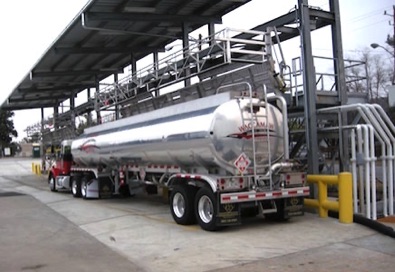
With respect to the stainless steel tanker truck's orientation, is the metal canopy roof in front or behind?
in front

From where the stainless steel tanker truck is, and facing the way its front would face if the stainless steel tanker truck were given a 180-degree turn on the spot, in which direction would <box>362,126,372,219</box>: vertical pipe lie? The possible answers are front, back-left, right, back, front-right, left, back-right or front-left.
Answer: front-left

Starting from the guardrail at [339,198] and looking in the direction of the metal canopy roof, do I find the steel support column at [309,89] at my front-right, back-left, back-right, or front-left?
front-right

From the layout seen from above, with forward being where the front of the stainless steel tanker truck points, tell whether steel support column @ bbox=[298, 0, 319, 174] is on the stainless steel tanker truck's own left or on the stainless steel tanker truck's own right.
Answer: on the stainless steel tanker truck's own right

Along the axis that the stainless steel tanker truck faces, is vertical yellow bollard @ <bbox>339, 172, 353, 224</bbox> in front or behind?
behind

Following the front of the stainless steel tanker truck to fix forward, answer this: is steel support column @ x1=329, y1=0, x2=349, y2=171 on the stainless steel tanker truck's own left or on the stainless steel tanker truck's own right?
on the stainless steel tanker truck's own right

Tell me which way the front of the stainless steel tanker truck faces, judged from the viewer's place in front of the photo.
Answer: facing away from the viewer and to the left of the viewer

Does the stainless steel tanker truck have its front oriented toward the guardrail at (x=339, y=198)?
no

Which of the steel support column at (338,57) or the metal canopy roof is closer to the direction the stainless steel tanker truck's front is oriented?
the metal canopy roof
